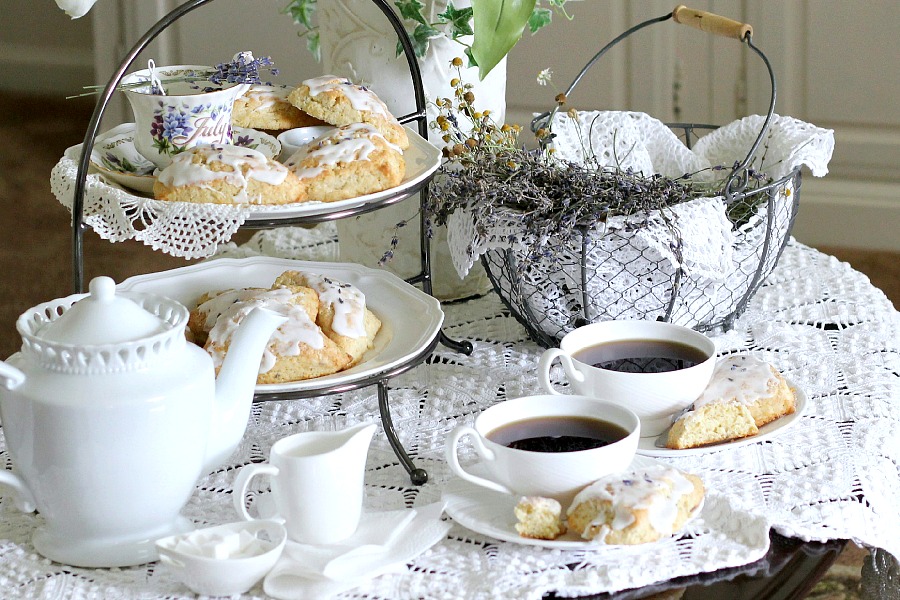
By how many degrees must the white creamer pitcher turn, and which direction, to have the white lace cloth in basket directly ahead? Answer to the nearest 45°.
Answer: approximately 45° to its left

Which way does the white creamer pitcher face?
to the viewer's right
